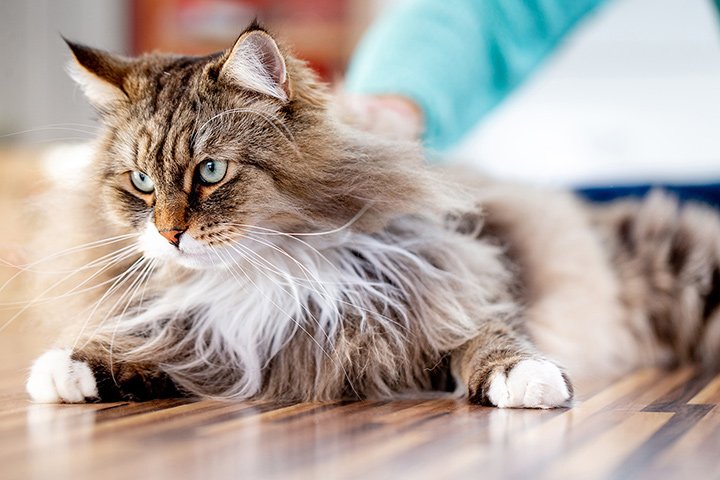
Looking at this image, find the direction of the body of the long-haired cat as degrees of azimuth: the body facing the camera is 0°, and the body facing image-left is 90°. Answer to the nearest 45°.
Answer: approximately 45°
